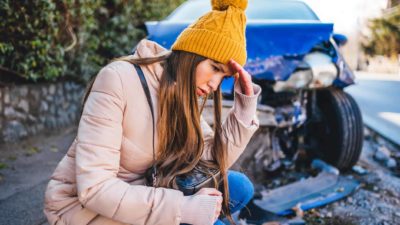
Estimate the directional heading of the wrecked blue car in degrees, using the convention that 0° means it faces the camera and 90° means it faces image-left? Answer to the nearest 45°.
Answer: approximately 0°

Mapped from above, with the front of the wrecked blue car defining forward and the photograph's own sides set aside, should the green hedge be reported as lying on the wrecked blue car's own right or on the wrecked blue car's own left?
on the wrecked blue car's own right

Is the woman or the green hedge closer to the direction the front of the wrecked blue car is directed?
the woman

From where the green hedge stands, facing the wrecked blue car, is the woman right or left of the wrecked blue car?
right
